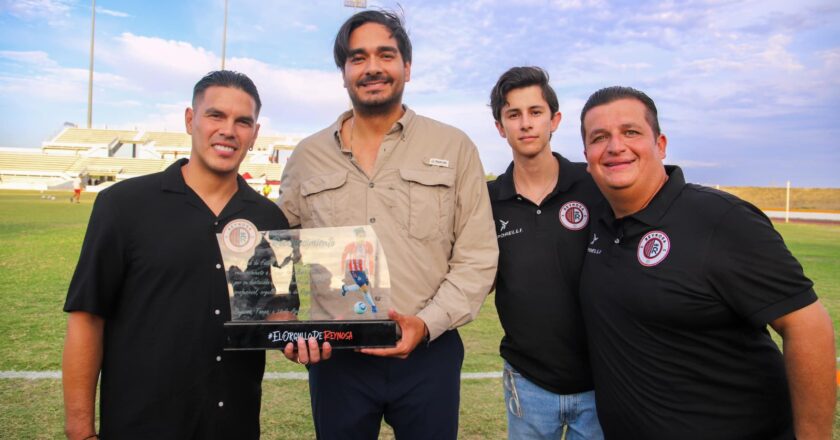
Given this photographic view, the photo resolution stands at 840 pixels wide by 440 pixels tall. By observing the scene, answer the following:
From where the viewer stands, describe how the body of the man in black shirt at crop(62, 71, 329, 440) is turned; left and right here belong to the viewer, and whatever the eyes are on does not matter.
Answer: facing the viewer and to the right of the viewer

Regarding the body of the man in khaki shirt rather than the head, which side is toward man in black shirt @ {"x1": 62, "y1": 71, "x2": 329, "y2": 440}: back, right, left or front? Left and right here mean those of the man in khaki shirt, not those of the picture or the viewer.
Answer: right

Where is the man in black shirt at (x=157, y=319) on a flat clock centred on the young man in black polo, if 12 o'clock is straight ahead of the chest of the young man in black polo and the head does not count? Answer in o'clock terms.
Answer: The man in black shirt is roughly at 2 o'clock from the young man in black polo.

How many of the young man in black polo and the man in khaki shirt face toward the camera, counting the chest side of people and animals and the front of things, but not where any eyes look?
2

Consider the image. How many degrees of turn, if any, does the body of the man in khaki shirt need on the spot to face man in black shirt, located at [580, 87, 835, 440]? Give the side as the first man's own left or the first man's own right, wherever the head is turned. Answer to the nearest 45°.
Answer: approximately 45° to the first man's own left

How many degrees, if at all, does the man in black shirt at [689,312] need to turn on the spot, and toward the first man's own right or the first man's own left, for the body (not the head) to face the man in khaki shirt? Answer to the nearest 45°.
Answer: approximately 45° to the first man's own right

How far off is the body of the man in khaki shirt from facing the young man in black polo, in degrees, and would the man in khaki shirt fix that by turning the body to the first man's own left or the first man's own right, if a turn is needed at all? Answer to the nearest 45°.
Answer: approximately 90° to the first man's own left
